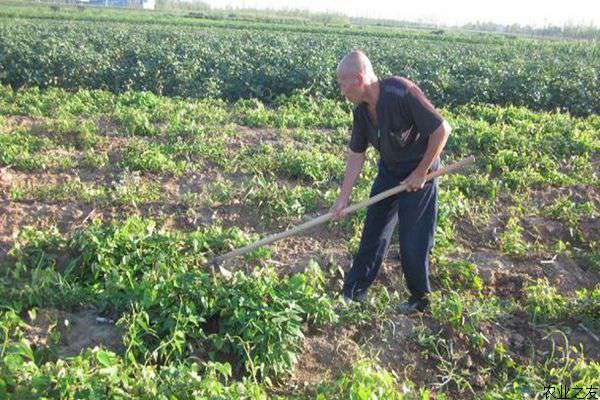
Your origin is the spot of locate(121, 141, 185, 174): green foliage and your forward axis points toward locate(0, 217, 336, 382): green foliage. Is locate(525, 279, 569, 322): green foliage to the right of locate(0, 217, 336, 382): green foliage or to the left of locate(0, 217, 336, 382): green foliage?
left

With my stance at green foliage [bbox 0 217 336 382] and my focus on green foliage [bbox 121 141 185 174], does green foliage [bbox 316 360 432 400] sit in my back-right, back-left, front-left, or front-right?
back-right

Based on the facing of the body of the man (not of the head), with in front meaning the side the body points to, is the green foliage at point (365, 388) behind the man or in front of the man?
in front

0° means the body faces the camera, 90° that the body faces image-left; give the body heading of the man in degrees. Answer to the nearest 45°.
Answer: approximately 45°

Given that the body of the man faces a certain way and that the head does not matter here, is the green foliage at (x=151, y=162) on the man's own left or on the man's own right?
on the man's own right

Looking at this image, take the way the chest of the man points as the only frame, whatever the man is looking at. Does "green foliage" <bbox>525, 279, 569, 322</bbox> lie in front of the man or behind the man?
behind

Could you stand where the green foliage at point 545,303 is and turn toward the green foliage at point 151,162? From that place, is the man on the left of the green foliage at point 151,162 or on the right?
left
